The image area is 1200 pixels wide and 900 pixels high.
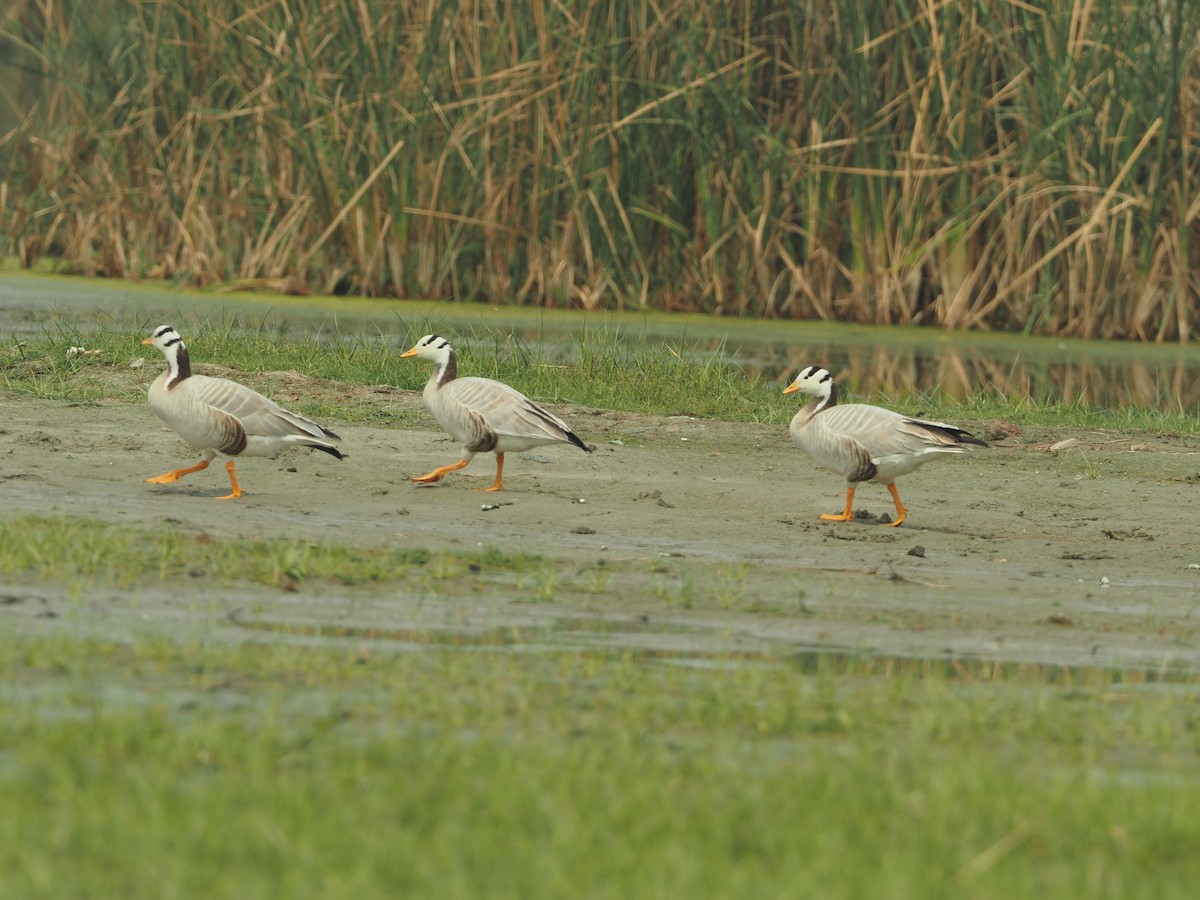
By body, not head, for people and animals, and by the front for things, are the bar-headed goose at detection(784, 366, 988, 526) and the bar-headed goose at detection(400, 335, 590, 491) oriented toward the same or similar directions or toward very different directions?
same or similar directions

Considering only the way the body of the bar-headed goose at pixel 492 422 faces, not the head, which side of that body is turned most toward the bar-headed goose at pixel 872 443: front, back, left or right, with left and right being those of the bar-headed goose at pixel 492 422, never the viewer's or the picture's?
back

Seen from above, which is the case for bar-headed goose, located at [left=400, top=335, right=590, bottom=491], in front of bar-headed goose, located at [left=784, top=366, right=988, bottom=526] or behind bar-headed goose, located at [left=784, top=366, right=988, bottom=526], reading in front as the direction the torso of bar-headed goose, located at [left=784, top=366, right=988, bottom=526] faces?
in front

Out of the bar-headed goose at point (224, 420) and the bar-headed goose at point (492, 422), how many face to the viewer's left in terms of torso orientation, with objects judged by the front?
2

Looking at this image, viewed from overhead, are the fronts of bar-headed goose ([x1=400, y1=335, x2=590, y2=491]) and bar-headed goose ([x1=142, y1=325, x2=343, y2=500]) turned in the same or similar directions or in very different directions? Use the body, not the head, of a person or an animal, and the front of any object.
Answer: same or similar directions

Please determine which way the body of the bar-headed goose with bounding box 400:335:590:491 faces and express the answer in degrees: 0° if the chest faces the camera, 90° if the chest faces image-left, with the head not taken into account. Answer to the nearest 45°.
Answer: approximately 90°

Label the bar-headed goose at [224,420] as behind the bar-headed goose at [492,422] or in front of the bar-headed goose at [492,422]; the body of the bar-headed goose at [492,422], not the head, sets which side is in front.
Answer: in front

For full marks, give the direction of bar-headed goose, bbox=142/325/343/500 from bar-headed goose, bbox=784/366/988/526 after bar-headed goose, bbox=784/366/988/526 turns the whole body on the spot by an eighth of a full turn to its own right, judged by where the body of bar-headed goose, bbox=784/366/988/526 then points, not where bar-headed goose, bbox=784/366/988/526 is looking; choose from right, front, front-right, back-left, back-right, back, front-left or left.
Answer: front-left

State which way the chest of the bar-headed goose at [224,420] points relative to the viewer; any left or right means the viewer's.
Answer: facing to the left of the viewer

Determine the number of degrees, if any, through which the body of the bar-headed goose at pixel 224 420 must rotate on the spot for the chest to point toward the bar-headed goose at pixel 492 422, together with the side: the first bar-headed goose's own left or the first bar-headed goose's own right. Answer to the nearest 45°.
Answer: approximately 180°

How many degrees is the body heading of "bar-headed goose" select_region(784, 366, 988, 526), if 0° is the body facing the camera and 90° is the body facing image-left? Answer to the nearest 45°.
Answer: approximately 90°
